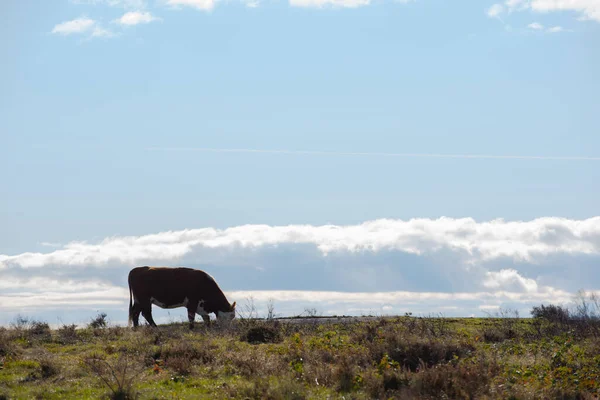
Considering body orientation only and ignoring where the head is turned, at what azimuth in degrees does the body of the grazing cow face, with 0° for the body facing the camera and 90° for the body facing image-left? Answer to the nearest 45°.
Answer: approximately 270°

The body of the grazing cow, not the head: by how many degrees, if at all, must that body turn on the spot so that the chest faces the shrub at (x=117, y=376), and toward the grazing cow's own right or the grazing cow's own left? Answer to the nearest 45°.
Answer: approximately 90° to the grazing cow's own right

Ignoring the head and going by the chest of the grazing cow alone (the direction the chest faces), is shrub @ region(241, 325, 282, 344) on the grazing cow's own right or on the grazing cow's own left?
on the grazing cow's own right

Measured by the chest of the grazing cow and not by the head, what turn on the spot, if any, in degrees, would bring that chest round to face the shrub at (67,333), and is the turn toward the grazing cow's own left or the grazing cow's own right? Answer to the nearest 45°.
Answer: approximately 135° to the grazing cow's own right

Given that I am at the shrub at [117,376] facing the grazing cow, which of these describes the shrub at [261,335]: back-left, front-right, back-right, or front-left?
front-right

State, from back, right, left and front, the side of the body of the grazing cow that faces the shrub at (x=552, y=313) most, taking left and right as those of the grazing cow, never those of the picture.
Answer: front

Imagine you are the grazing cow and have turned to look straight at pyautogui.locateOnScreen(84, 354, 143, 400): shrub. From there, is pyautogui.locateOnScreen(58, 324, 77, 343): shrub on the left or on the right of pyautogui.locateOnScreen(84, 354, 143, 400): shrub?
right

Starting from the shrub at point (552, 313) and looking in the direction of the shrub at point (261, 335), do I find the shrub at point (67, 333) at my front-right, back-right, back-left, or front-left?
front-right

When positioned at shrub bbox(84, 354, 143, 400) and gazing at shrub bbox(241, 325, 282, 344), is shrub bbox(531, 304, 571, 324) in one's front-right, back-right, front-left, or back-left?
front-right
